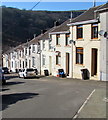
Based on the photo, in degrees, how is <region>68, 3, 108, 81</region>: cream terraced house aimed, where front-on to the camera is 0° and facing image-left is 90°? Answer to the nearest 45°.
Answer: approximately 45°
